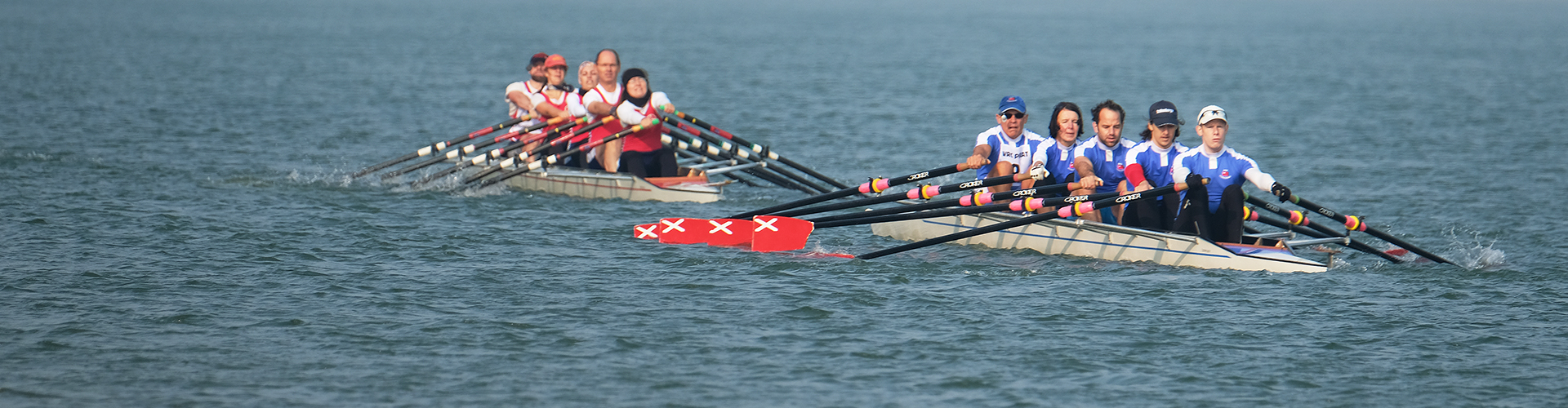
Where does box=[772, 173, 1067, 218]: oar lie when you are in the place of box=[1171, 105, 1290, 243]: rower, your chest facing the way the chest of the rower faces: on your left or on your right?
on your right

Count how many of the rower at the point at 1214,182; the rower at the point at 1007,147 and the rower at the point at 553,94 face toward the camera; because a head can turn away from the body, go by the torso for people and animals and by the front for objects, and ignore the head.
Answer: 3

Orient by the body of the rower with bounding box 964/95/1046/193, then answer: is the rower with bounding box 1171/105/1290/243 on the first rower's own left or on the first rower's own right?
on the first rower's own left

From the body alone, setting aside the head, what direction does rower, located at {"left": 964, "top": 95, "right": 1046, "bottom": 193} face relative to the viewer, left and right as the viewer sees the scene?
facing the viewer

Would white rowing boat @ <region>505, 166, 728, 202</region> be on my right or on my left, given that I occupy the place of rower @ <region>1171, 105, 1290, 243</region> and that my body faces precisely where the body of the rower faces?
on my right

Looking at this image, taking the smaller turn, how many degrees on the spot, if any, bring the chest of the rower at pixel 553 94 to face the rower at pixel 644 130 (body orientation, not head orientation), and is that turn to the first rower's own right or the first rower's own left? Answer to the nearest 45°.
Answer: approximately 45° to the first rower's own left

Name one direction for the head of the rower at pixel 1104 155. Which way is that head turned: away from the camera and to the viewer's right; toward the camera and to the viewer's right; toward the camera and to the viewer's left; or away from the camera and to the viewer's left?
toward the camera and to the viewer's right

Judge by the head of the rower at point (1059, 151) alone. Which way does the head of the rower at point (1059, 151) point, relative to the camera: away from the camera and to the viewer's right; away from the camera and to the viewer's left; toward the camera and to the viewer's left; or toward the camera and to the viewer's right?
toward the camera and to the viewer's right

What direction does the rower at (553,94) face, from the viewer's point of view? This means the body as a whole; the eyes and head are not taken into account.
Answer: toward the camera
